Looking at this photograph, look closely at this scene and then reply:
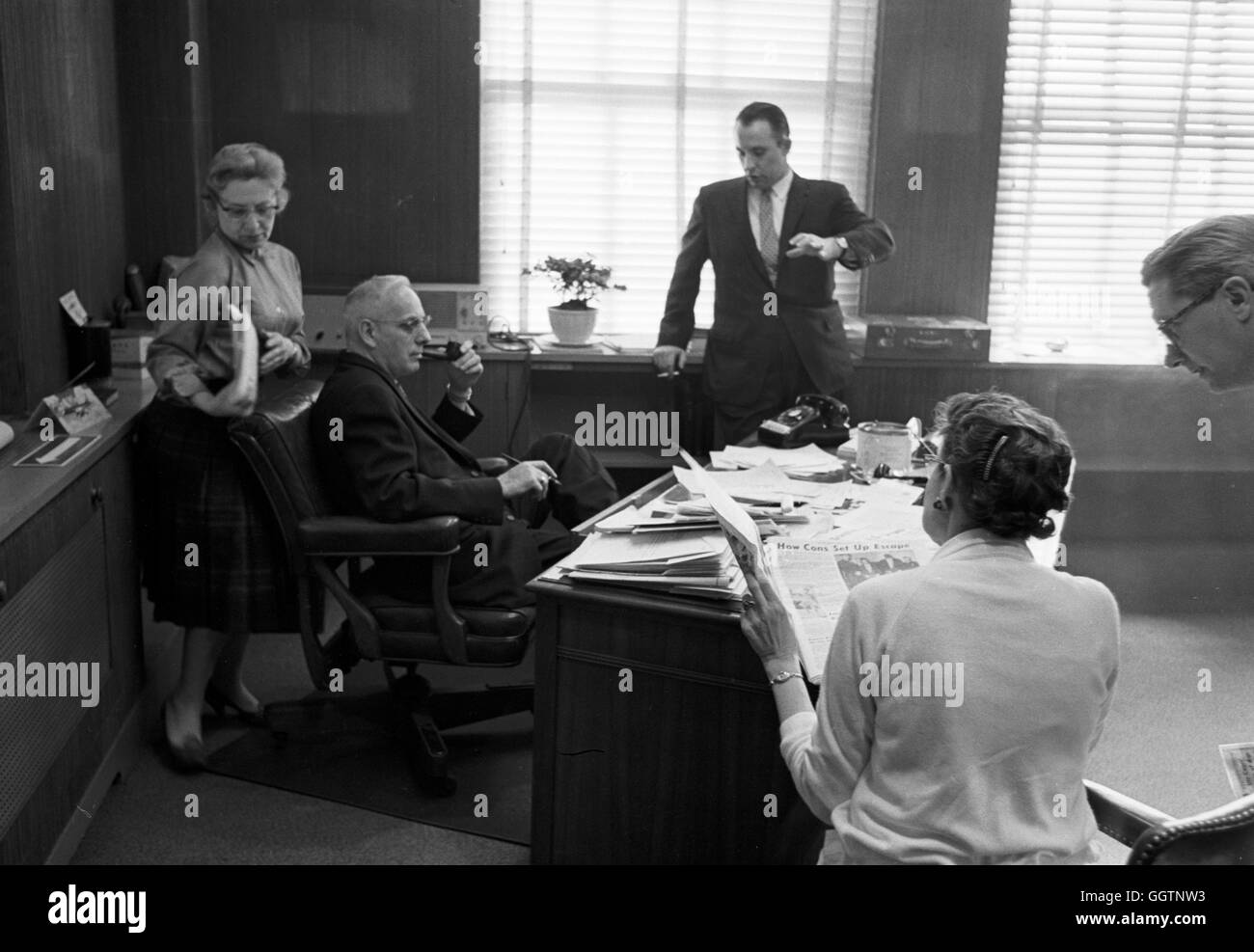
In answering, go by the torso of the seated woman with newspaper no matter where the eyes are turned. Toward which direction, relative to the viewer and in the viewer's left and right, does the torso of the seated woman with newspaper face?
facing away from the viewer

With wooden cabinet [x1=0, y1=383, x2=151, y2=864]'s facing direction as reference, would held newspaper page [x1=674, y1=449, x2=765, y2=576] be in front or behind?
in front

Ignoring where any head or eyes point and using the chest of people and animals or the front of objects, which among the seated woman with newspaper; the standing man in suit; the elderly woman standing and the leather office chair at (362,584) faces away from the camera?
the seated woman with newspaper

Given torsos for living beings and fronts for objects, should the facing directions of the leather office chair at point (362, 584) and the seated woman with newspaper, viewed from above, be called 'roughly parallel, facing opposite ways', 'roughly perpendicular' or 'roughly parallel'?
roughly perpendicular

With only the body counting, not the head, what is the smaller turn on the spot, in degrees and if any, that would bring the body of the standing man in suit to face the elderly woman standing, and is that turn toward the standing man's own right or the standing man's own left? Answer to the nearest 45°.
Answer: approximately 45° to the standing man's own right

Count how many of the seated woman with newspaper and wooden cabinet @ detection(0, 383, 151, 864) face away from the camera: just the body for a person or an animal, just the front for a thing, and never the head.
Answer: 1

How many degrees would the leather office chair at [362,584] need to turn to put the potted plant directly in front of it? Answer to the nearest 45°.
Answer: approximately 90° to its left

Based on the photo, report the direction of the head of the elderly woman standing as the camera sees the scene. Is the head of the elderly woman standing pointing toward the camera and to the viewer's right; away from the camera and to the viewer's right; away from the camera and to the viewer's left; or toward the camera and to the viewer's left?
toward the camera and to the viewer's right

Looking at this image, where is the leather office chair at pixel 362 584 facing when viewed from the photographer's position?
facing to the right of the viewer

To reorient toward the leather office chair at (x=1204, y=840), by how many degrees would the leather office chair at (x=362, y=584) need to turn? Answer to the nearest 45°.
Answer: approximately 45° to its right

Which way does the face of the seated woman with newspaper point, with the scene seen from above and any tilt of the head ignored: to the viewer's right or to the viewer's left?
to the viewer's left

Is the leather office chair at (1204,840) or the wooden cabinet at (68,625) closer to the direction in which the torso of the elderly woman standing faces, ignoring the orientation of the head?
the leather office chair

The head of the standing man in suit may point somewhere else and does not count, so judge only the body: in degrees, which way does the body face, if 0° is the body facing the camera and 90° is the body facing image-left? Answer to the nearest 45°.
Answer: approximately 0°

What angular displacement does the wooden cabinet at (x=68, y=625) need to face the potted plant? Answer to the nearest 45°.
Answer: approximately 90° to its left
